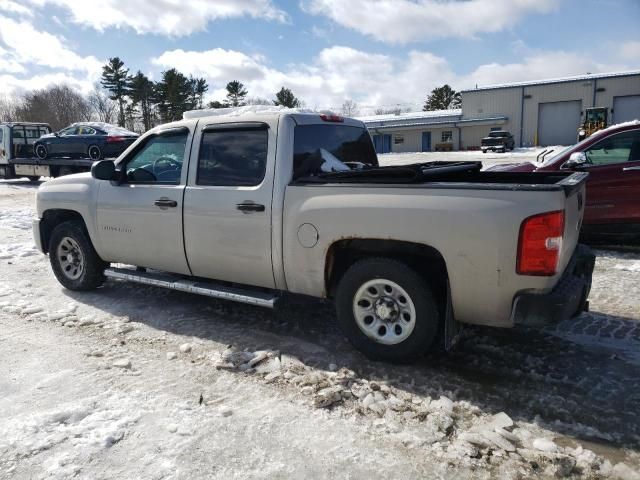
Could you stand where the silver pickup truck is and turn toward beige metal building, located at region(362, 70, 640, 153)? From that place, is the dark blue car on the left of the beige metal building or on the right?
left

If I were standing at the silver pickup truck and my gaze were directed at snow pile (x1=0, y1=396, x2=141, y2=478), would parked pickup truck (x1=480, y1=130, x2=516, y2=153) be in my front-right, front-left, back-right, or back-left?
back-right

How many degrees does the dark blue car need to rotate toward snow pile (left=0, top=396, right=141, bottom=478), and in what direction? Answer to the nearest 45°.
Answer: approximately 135° to its left

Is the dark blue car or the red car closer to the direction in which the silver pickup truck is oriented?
the dark blue car

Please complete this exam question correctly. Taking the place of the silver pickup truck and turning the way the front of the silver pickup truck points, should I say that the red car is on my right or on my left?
on my right

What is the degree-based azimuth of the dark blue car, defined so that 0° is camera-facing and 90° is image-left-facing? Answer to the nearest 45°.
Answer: approximately 135°

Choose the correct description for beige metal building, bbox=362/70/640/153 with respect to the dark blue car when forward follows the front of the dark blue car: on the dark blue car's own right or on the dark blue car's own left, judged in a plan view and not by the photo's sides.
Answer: on the dark blue car's own right

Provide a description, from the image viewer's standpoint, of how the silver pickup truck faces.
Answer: facing away from the viewer and to the left of the viewer

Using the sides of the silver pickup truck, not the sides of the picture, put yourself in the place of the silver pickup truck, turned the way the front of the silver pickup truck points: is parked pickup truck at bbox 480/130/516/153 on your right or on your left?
on your right

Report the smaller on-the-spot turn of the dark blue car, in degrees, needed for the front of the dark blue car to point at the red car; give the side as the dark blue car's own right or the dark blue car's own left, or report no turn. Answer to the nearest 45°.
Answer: approximately 135° to the dark blue car's own left

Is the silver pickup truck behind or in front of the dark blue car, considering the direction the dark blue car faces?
behind
